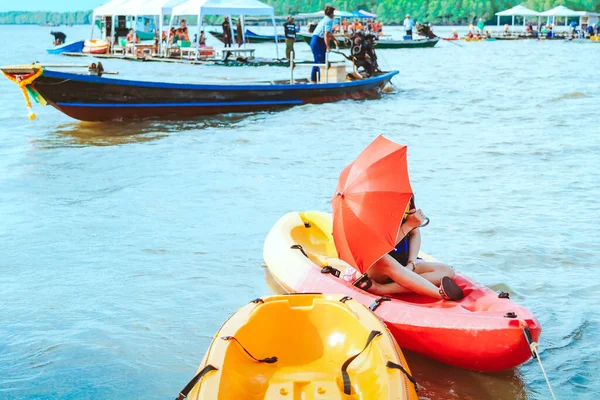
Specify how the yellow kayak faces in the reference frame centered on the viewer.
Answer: facing away from the viewer

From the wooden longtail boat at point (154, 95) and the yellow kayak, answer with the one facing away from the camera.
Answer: the yellow kayak

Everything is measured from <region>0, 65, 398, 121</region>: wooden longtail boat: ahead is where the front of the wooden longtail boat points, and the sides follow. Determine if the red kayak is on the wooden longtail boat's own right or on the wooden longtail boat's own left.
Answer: on the wooden longtail boat's own left

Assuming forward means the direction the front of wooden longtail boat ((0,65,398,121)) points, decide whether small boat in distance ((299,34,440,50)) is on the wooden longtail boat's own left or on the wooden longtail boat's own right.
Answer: on the wooden longtail boat's own right

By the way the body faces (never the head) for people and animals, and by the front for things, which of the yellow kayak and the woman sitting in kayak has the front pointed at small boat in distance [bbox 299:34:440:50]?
the yellow kayak

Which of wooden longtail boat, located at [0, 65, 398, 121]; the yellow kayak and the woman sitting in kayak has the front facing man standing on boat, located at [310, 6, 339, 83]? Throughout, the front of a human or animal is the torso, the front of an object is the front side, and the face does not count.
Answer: the yellow kayak

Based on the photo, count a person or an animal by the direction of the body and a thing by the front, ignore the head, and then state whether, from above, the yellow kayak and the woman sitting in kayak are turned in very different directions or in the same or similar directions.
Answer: very different directions

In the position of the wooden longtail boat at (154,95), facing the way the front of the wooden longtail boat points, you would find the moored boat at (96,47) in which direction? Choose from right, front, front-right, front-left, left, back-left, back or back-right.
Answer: right

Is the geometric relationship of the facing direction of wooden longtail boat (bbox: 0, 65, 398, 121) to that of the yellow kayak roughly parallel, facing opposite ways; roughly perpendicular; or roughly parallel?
roughly perpendicular

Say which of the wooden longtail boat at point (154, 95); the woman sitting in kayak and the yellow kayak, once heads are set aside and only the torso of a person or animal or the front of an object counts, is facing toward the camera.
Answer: the woman sitting in kayak

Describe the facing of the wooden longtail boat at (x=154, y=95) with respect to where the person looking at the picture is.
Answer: facing to the left of the viewer

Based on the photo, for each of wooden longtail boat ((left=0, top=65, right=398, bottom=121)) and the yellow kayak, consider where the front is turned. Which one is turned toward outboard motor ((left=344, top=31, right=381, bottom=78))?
the yellow kayak

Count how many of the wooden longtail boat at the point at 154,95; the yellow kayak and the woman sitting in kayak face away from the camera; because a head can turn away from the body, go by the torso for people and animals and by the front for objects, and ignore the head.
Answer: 1
